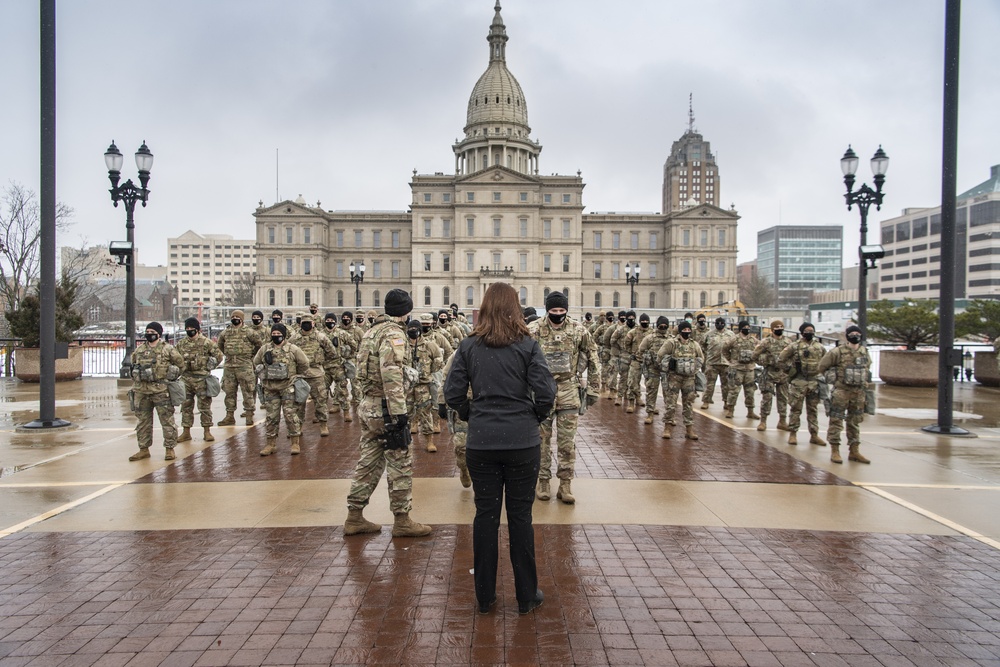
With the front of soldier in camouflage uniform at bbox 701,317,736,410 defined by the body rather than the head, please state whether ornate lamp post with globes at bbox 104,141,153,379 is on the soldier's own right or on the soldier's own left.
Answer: on the soldier's own right

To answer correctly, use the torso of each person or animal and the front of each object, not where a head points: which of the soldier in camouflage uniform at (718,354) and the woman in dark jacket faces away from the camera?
the woman in dark jacket

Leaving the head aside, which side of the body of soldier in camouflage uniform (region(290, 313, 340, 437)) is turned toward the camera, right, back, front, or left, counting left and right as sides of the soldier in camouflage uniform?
front

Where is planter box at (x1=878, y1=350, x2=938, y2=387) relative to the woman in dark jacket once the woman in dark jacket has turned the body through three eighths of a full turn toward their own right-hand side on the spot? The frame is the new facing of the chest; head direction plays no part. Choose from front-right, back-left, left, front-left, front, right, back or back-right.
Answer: left

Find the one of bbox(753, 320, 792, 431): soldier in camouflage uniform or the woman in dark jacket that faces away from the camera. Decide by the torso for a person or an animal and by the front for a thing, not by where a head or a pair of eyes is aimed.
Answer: the woman in dark jacket

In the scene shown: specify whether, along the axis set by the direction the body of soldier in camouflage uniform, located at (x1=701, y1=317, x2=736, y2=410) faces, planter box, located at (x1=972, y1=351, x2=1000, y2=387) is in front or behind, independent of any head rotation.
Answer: behind

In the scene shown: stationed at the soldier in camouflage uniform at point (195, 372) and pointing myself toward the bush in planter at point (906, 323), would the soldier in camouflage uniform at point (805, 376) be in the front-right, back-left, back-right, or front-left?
front-right

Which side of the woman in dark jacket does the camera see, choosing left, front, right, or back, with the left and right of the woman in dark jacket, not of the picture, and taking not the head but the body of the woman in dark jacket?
back

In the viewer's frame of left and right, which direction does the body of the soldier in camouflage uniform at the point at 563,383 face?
facing the viewer

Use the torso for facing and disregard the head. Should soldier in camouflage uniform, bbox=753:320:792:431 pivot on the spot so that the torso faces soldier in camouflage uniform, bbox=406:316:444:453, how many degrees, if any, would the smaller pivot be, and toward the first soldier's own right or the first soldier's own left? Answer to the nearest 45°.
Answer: approximately 45° to the first soldier's own right

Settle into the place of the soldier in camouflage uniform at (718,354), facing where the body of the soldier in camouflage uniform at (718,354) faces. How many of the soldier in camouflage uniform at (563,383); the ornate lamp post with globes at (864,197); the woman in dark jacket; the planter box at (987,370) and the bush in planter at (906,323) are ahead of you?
2

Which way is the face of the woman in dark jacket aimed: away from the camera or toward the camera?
away from the camera

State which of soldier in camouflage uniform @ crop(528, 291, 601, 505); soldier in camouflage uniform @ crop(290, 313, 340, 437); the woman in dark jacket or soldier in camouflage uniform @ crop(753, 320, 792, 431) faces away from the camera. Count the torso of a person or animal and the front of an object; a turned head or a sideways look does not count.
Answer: the woman in dark jacket

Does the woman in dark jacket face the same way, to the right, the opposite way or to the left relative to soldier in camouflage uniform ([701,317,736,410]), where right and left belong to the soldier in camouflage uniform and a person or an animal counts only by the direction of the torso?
the opposite way

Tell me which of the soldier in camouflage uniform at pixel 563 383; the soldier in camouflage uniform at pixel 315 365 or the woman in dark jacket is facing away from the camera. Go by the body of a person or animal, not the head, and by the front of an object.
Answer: the woman in dark jacket

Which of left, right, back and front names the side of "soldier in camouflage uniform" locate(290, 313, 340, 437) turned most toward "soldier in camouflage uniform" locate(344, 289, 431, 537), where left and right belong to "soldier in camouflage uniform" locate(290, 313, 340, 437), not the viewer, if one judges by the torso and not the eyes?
front

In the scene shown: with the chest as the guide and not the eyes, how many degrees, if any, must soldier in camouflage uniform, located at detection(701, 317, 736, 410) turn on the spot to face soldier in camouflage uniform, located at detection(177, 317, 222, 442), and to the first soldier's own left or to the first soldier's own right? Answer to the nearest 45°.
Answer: approximately 45° to the first soldier's own right

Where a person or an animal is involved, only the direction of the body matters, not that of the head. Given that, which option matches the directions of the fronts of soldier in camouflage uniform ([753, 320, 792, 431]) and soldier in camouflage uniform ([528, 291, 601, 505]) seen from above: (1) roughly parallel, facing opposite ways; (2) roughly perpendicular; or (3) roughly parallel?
roughly parallel

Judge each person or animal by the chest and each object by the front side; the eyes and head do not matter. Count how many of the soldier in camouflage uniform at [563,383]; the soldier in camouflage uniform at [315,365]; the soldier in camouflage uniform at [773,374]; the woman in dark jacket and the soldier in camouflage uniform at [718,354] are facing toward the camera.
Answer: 4

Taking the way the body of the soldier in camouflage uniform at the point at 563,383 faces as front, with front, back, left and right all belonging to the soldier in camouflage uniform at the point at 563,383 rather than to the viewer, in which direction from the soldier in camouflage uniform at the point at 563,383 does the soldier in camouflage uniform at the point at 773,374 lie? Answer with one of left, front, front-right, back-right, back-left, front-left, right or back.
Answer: back-left
